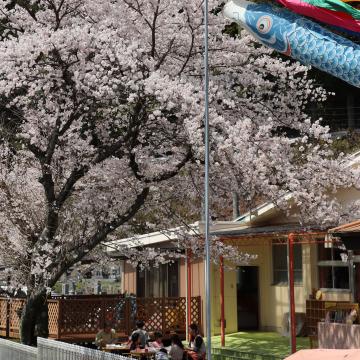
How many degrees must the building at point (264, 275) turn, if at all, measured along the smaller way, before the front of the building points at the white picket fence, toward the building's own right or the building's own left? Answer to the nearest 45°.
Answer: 0° — it already faces it

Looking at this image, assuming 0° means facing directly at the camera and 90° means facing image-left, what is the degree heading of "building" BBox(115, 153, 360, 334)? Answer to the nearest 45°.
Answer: approximately 45°

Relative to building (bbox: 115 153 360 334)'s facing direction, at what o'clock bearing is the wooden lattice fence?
The wooden lattice fence is roughly at 1 o'clock from the building.

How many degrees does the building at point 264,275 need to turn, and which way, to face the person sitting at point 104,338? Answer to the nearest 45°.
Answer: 0° — it already faces them

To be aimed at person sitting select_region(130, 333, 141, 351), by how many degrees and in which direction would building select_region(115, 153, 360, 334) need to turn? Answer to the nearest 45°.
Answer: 0° — it already faces them
